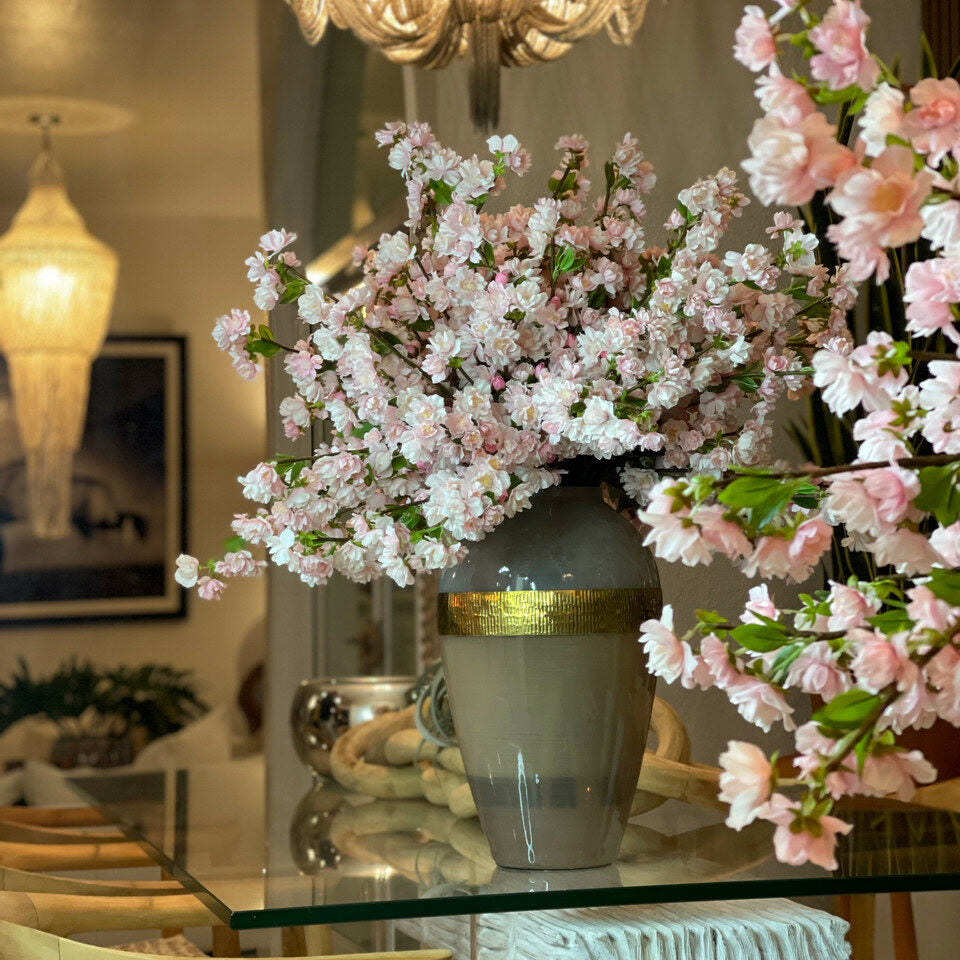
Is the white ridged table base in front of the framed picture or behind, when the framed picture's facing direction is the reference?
in front

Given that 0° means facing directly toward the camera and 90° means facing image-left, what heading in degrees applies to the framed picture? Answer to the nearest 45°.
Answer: approximately 0°

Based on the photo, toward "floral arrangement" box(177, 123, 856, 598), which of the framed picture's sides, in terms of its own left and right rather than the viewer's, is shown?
front

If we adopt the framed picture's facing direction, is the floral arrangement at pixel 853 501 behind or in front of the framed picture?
in front

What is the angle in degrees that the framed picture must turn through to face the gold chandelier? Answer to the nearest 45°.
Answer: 0° — it already faces it
